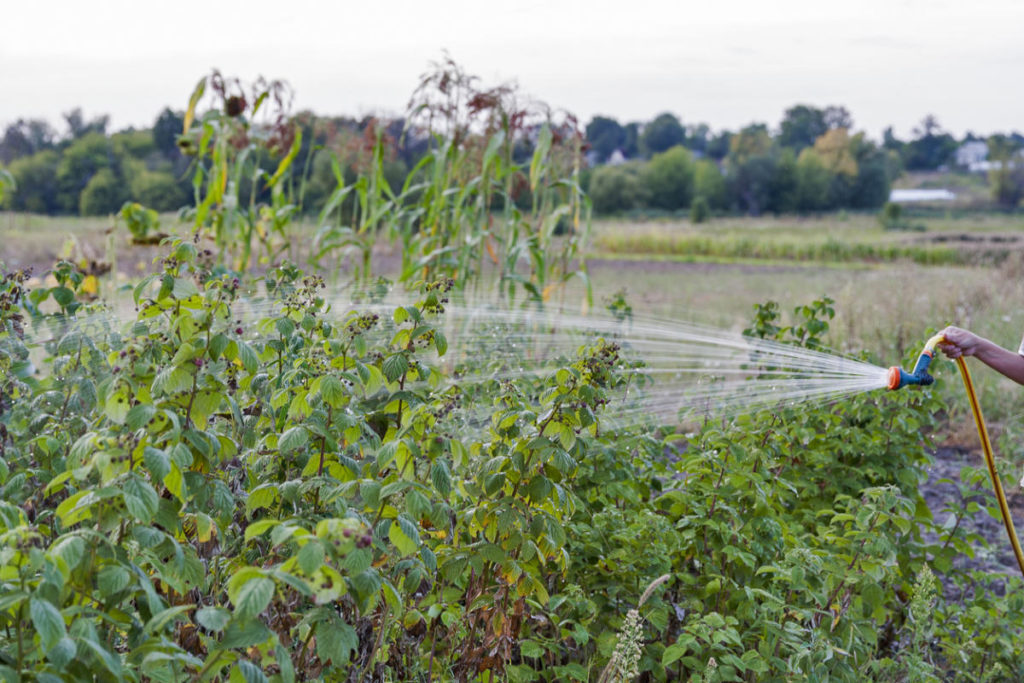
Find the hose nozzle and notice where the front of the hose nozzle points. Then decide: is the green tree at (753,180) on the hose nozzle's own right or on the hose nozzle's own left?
on the hose nozzle's own right

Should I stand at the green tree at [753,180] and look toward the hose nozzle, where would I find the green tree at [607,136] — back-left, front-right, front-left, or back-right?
back-right

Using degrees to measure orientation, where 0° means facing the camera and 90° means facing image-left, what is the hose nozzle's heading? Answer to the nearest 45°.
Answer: approximately 90°

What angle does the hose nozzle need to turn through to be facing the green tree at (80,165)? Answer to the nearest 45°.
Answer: approximately 45° to its right

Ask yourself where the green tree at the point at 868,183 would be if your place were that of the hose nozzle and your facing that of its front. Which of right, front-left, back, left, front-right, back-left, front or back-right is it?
right

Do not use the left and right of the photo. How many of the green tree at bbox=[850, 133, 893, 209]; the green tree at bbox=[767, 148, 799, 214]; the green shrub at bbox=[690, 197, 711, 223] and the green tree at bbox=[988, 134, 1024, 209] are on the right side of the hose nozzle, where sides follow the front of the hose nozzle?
4

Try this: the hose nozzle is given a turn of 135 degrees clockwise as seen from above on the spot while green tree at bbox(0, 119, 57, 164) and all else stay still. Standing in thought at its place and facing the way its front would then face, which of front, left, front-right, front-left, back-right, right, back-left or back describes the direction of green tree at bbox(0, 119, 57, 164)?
left

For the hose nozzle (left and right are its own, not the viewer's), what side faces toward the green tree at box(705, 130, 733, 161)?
right

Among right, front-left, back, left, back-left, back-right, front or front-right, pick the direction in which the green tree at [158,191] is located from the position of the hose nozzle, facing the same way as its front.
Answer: front-right

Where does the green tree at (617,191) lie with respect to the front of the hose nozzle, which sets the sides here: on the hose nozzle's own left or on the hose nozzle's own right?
on the hose nozzle's own right

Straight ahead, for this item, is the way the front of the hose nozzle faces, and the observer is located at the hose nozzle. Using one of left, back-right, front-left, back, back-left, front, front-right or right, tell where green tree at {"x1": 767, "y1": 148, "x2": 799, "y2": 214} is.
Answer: right

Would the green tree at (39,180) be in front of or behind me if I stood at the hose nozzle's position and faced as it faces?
in front
